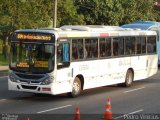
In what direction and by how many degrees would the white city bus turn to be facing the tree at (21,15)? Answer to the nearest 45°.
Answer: approximately 135° to its right

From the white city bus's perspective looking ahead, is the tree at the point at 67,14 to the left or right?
on its right

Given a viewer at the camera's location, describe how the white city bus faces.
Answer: facing the viewer and to the left of the viewer
